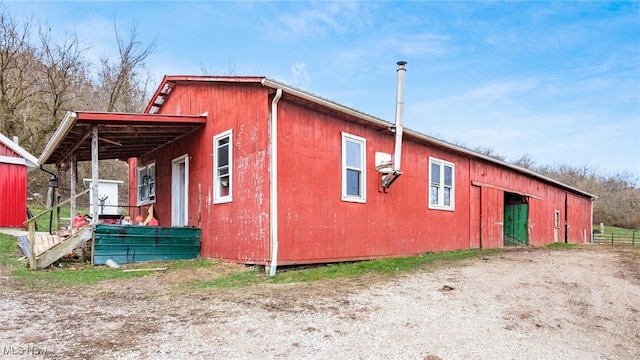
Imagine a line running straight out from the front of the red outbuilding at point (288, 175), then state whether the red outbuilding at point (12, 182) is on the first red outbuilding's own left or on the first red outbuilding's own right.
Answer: on the first red outbuilding's own right

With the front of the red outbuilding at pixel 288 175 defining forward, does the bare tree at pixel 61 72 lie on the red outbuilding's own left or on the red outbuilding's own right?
on the red outbuilding's own right
